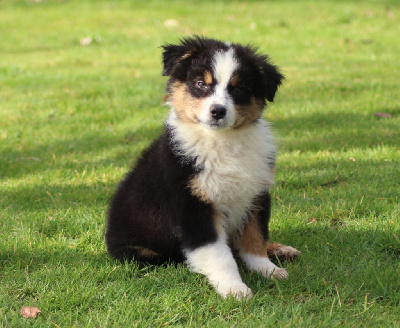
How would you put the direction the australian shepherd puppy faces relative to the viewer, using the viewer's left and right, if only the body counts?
facing the viewer and to the right of the viewer
